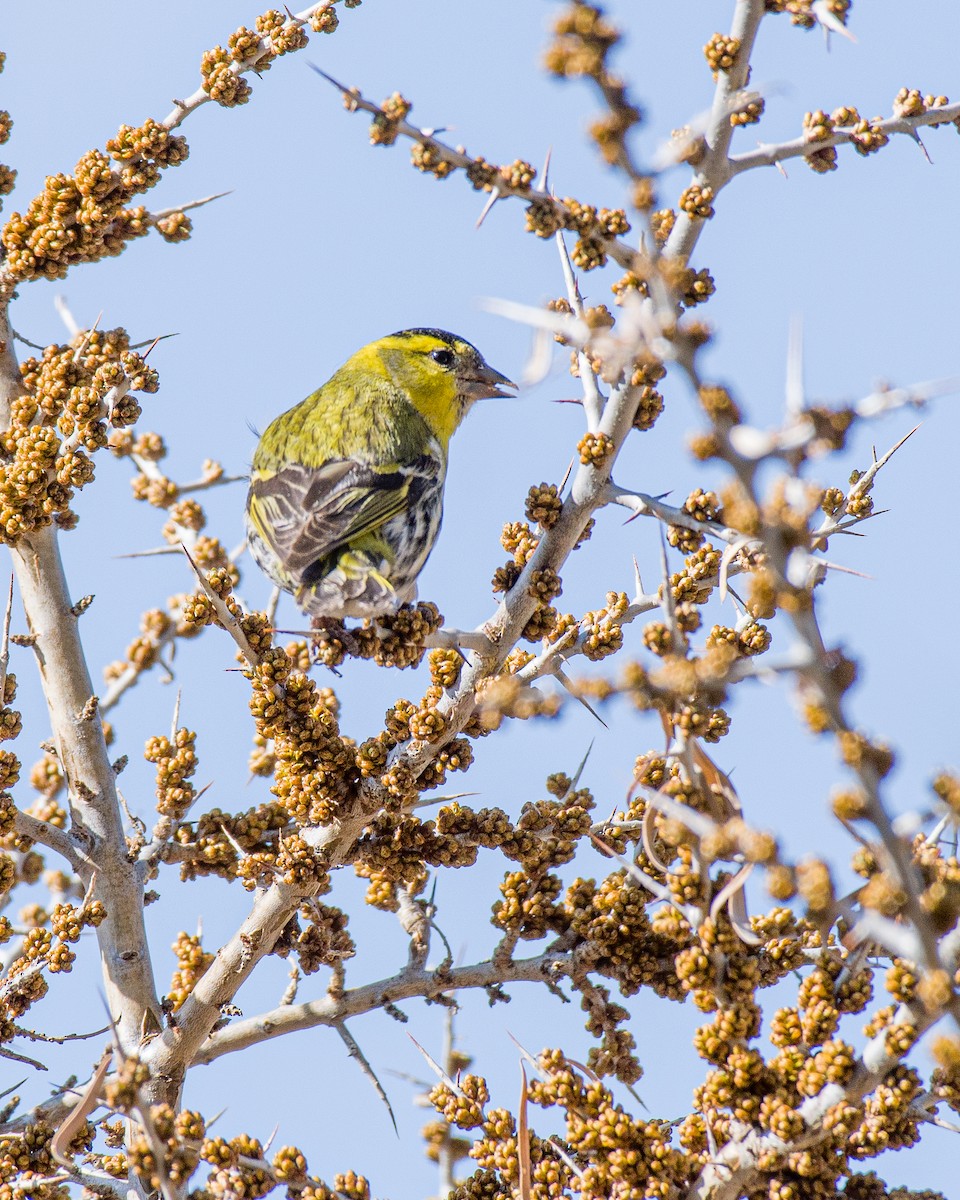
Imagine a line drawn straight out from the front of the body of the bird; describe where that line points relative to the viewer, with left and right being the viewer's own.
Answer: facing away from the viewer and to the right of the viewer
